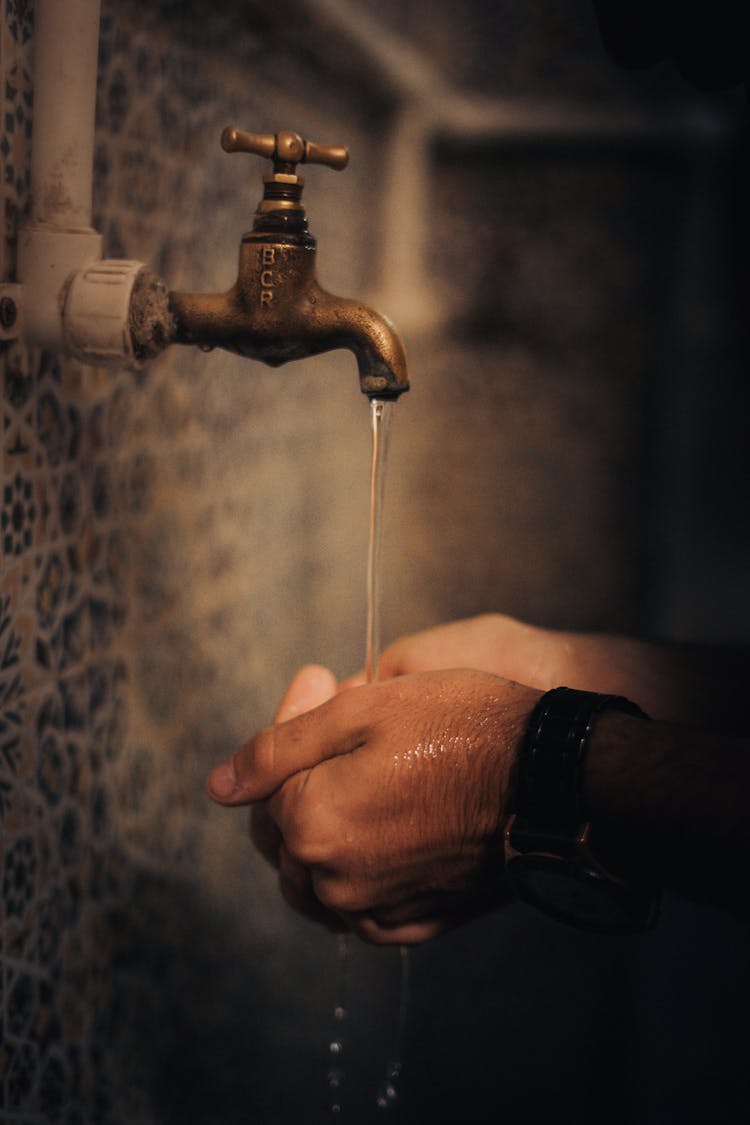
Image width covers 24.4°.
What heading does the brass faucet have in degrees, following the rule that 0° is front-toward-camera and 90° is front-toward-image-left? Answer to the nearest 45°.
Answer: approximately 270°
